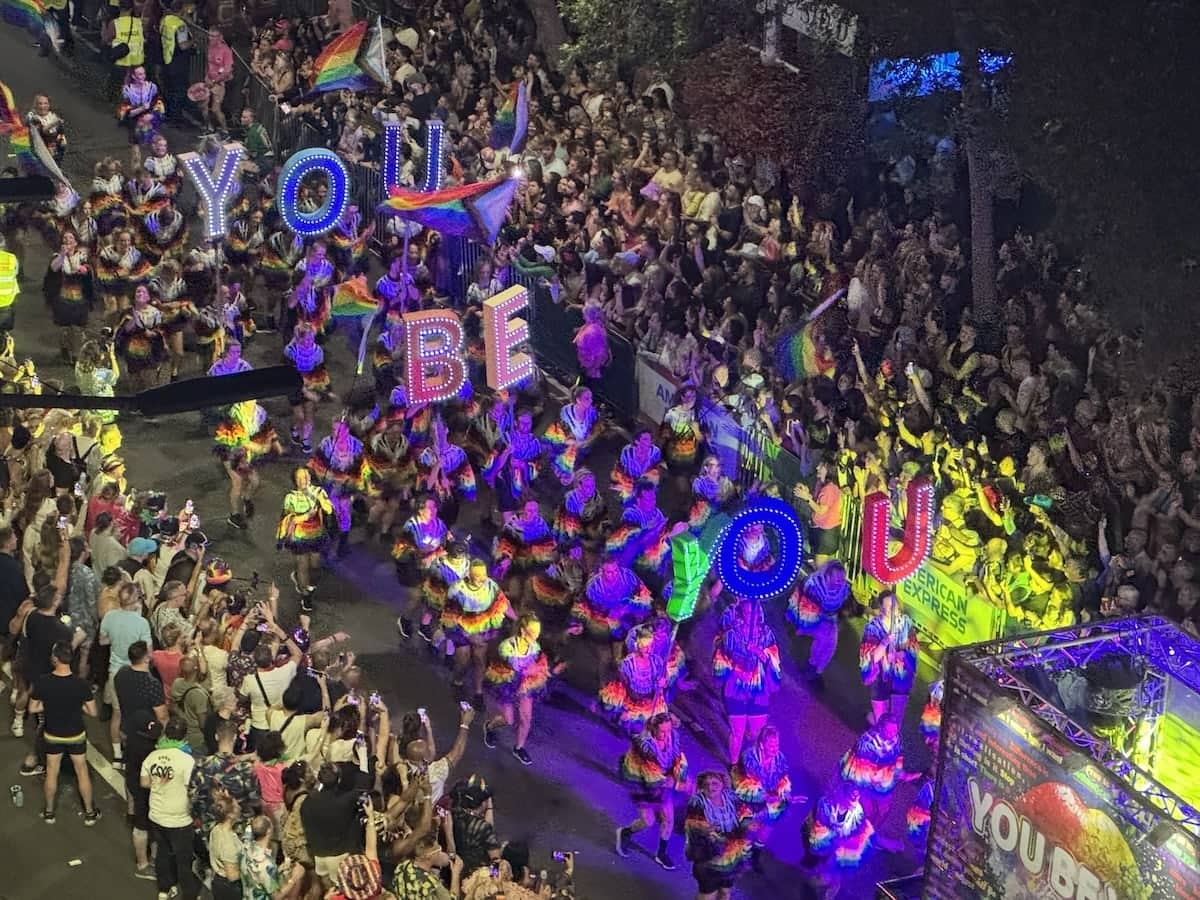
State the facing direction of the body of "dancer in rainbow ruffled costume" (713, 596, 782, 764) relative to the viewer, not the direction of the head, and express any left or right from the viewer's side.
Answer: facing the viewer

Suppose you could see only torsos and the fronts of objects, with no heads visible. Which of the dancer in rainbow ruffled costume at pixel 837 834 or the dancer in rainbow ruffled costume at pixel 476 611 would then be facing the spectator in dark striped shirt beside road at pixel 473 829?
the dancer in rainbow ruffled costume at pixel 476 611

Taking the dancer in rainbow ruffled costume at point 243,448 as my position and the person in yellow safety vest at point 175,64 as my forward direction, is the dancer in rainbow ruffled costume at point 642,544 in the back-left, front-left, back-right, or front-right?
back-right

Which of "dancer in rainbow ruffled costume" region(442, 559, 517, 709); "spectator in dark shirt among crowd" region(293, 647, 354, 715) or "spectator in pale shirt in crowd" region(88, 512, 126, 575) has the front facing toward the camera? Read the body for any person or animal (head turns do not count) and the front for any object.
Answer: the dancer in rainbow ruffled costume

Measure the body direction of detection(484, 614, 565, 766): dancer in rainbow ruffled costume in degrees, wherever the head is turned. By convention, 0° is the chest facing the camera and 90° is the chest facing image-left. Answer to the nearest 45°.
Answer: approximately 315°

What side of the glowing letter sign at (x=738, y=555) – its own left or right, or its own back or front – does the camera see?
front

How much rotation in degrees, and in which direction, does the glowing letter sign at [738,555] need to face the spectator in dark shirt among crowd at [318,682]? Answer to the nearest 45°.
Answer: approximately 45° to its right

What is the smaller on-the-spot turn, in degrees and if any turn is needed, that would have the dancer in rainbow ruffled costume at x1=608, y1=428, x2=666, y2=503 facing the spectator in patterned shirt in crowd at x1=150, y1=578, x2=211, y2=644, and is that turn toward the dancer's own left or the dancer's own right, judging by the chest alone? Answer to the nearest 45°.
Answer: approximately 90° to the dancer's own right

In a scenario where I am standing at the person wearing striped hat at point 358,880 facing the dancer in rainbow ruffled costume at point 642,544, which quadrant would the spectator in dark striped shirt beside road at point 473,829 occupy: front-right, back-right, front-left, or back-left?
front-right

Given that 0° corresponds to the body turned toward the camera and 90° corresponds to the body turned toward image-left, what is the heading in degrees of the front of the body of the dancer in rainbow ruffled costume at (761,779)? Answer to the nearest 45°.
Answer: approximately 315°

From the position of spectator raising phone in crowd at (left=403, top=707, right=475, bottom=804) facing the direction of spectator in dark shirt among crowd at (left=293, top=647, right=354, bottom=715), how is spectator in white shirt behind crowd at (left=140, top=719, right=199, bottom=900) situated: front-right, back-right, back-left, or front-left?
front-left
